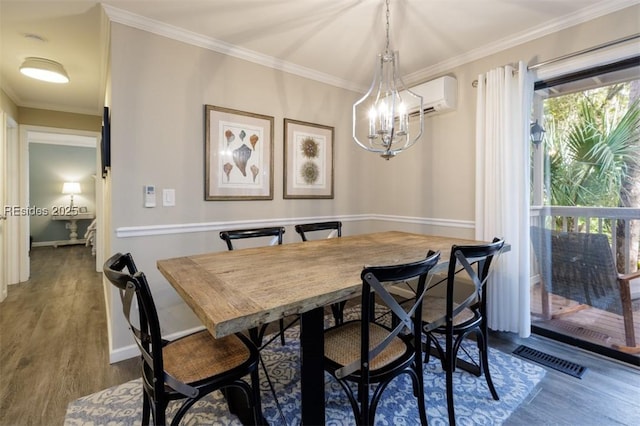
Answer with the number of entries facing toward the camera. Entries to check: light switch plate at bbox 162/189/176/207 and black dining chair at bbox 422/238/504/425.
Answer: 1

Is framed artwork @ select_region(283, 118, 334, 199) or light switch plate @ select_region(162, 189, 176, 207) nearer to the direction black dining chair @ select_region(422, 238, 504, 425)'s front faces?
the framed artwork

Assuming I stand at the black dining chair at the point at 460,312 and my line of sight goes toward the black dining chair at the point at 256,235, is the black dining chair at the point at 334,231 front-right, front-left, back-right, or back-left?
front-right

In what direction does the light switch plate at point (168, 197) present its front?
toward the camera

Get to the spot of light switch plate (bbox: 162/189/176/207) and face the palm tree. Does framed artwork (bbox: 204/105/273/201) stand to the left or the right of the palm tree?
left

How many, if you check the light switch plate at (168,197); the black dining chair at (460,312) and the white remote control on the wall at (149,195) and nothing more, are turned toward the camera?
2

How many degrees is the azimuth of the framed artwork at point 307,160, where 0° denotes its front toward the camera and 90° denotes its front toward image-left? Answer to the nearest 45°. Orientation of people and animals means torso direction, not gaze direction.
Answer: approximately 315°

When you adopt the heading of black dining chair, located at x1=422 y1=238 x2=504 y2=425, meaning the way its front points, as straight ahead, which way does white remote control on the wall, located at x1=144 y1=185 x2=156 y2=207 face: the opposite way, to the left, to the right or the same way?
the opposite way

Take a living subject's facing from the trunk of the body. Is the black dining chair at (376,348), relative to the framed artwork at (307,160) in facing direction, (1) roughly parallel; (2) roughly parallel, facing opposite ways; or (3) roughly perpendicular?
roughly parallel, facing opposite ways

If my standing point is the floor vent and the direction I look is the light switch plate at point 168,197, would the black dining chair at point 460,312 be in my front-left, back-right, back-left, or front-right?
front-left

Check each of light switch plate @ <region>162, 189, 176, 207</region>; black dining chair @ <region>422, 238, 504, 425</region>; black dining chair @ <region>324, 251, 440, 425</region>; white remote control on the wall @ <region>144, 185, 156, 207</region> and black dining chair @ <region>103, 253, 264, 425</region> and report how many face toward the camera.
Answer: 2

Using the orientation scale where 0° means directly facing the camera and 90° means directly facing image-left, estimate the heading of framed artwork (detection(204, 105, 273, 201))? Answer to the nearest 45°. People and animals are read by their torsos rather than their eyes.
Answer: approximately 315°

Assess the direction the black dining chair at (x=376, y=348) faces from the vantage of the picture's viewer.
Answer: facing away from the viewer and to the left of the viewer

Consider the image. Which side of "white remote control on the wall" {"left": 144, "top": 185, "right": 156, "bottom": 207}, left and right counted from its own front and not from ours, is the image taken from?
front

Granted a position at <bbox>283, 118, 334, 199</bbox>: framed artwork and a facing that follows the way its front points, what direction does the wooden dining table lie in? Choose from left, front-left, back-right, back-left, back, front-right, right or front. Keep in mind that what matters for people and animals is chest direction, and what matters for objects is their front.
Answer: front-right

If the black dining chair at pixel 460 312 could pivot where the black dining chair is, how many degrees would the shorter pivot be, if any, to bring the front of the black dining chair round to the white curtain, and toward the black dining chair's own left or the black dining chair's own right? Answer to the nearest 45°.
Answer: approximately 45° to the black dining chair's own right

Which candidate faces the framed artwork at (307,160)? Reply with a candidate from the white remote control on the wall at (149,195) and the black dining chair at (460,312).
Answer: the black dining chair

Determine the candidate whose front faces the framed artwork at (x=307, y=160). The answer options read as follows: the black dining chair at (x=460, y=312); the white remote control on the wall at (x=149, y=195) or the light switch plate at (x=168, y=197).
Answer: the black dining chair
